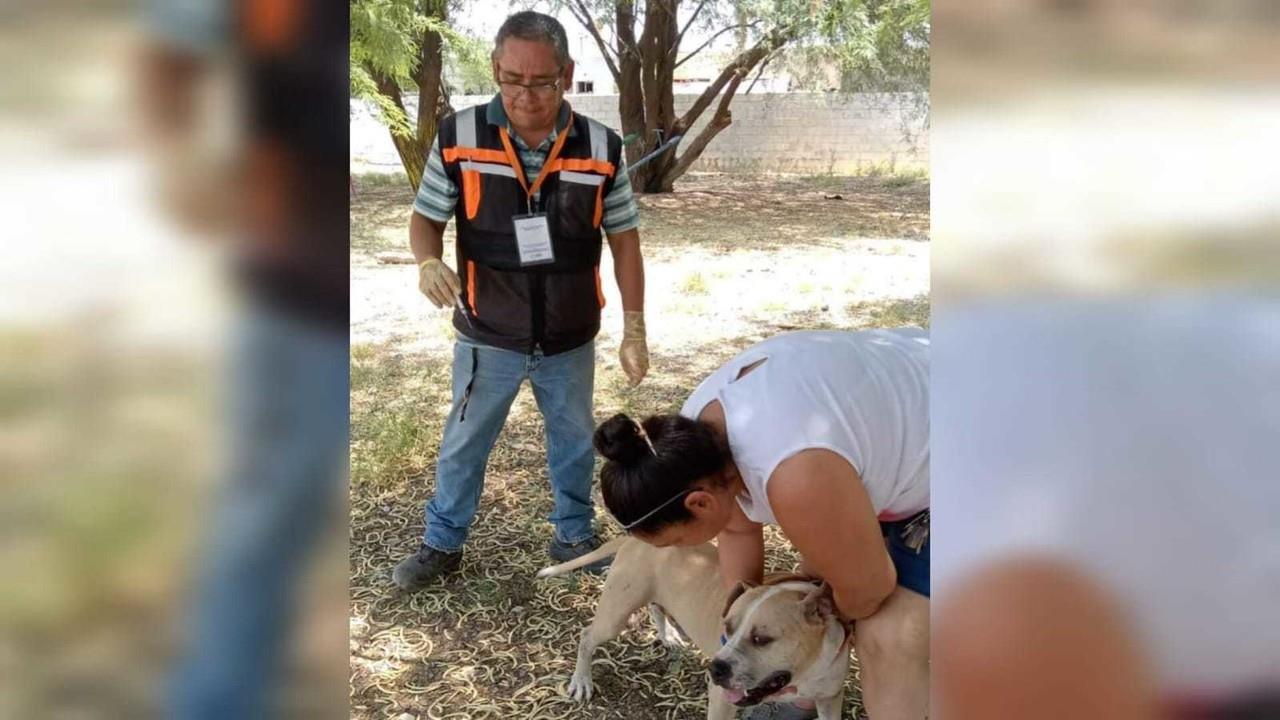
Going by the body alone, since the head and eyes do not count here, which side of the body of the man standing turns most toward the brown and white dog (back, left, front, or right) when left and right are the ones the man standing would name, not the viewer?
front

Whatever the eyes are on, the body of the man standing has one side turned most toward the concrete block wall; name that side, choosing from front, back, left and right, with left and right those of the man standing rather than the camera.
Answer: back

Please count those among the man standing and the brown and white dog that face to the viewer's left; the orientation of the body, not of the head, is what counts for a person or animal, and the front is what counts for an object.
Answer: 0

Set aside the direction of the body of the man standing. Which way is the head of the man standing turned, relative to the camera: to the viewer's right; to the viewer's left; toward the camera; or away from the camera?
toward the camera

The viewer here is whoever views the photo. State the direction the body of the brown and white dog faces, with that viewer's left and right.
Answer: facing the viewer and to the right of the viewer

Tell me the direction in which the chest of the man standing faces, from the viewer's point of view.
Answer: toward the camera

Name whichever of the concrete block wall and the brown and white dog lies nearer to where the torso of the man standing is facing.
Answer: the brown and white dog

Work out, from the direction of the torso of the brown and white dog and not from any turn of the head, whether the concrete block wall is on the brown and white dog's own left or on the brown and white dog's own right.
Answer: on the brown and white dog's own left

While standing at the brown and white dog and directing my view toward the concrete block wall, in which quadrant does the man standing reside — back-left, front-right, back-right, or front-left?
front-left
